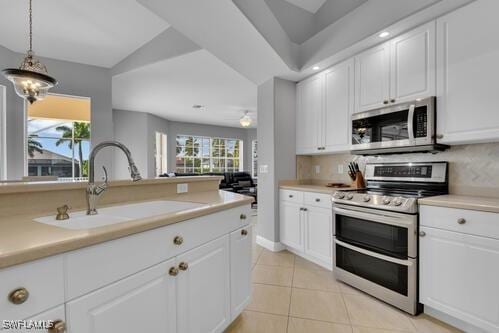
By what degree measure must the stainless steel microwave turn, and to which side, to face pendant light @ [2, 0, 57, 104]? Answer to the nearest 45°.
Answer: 0° — it already faces it

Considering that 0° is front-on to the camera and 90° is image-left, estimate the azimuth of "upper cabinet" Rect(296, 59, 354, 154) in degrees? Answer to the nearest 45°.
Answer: approximately 45°

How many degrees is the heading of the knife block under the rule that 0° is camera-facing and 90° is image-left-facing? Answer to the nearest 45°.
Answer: approximately 45°

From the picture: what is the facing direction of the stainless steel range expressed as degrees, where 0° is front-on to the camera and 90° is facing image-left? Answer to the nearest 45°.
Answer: approximately 45°

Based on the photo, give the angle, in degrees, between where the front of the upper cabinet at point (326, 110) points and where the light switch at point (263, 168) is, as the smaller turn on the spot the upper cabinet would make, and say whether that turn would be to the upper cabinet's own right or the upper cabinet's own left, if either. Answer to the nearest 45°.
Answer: approximately 45° to the upper cabinet's own right
